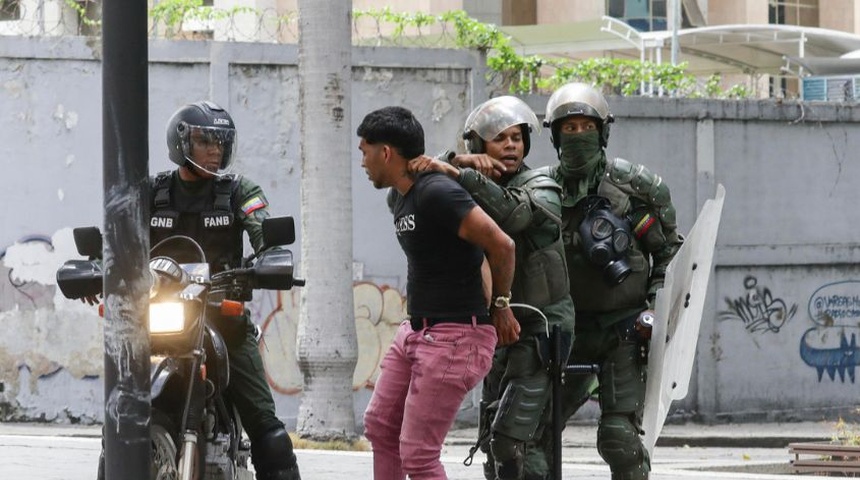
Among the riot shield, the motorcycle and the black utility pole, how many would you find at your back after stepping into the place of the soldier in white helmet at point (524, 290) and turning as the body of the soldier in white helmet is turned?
1

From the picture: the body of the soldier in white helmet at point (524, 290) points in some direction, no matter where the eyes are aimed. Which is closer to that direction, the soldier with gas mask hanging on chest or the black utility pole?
the black utility pole

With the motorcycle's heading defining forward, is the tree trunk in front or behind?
behind

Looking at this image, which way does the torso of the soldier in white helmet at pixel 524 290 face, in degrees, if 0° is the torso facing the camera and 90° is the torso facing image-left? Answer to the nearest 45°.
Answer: approximately 45°

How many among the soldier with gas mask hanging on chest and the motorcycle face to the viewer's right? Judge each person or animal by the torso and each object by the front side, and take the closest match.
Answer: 0

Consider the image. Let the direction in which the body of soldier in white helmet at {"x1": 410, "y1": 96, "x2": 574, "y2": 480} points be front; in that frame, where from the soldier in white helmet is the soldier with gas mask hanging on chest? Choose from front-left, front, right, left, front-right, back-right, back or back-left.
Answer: back

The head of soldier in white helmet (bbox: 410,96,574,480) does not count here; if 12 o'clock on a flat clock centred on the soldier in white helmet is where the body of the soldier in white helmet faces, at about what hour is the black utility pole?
The black utility pole is roughly at 12 o'clock from the soldier in white helmet.
